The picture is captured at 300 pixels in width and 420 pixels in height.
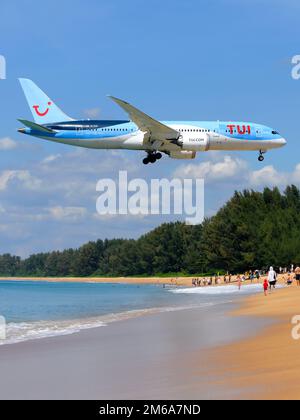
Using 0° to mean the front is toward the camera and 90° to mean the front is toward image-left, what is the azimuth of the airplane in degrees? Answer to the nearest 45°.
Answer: approximately 270°
